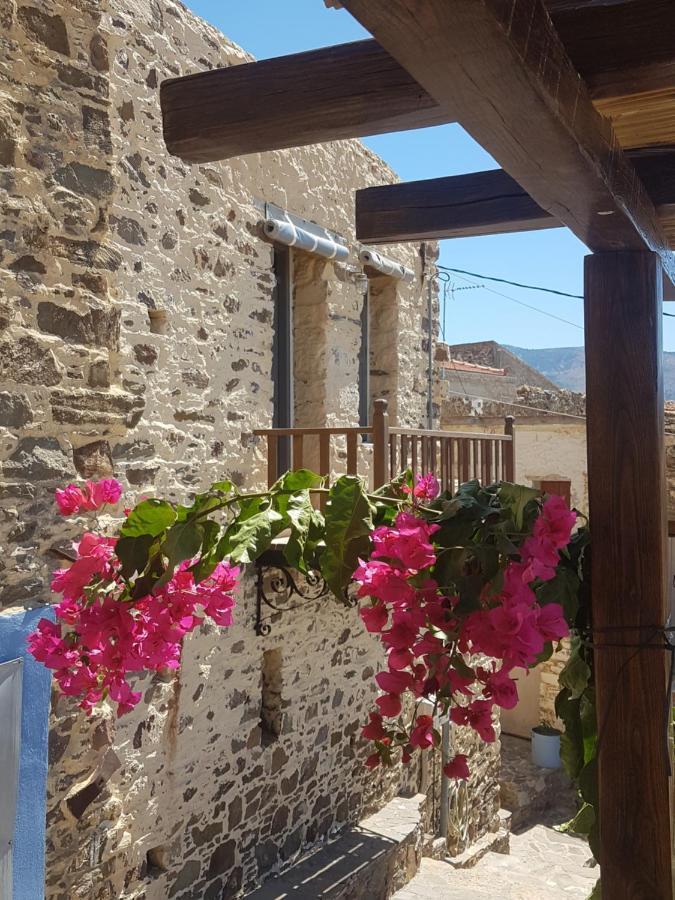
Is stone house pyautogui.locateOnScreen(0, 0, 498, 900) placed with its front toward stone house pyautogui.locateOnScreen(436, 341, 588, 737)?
no
